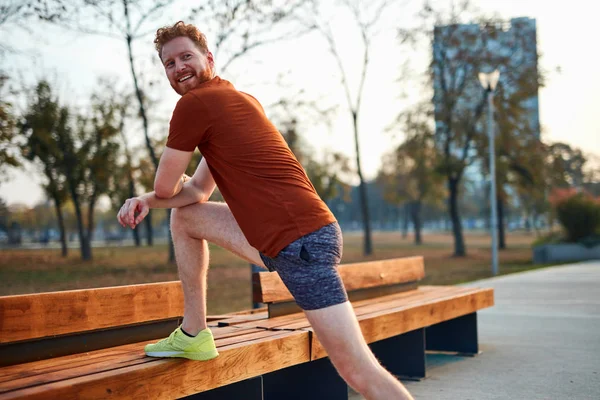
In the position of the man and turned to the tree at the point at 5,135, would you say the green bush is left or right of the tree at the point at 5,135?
right

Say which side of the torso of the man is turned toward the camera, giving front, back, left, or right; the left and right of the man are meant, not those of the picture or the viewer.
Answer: left

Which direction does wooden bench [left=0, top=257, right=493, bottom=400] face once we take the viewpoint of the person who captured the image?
facing the viewer and to the right of the viewer

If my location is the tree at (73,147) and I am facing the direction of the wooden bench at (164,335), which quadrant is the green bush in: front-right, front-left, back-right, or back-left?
front-left

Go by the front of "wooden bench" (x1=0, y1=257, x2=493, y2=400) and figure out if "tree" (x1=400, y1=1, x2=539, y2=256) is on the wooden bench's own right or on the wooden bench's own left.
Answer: on the wooden bench's own left

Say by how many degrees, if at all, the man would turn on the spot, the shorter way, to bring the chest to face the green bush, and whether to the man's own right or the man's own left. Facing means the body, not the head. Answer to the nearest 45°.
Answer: approximately 135° to the man's own right

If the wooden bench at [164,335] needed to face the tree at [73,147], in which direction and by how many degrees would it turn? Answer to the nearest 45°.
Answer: approximately 135° to its left
